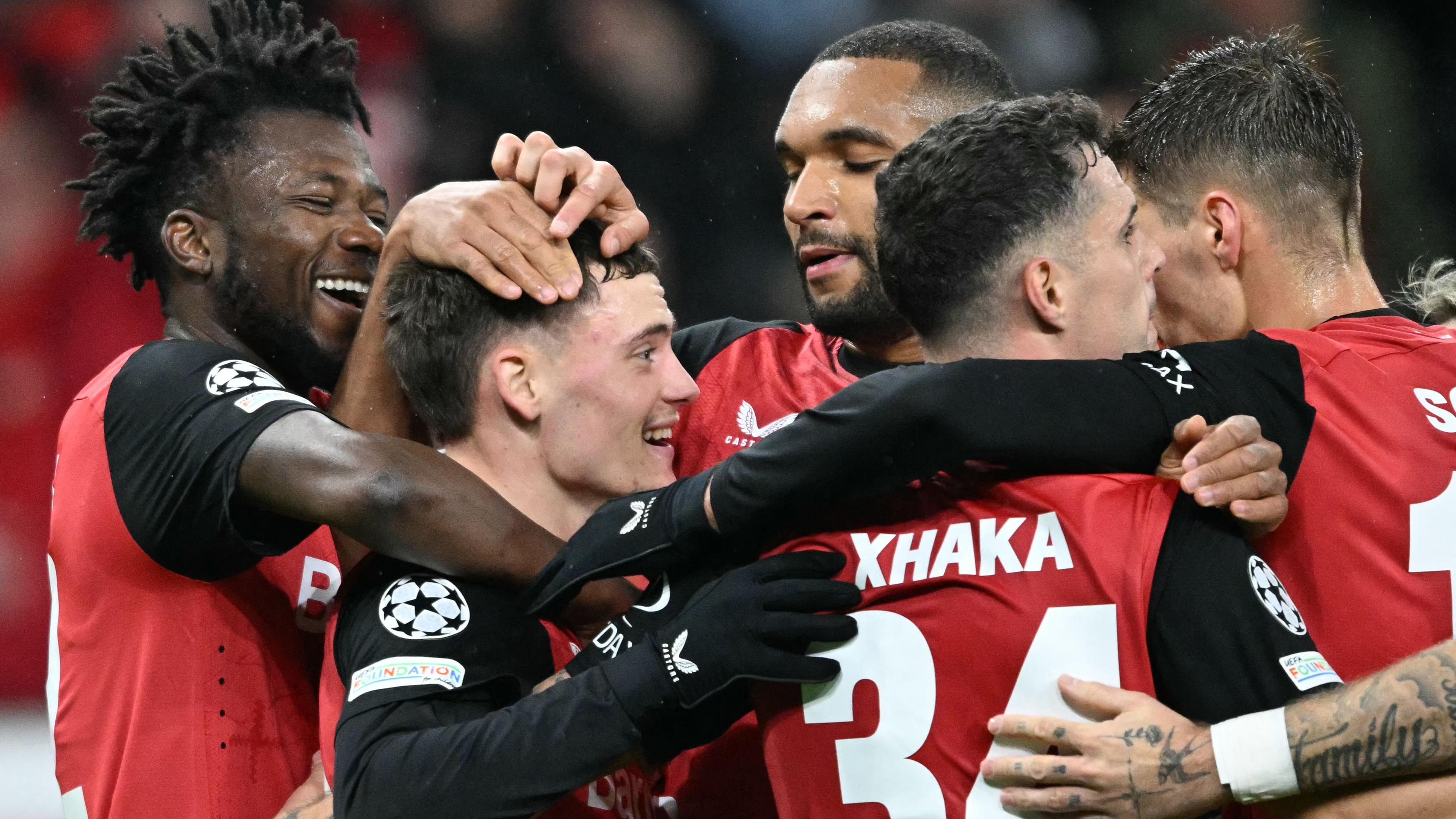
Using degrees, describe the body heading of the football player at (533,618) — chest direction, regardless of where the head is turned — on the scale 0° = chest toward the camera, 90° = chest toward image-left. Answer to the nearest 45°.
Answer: approximately 270°

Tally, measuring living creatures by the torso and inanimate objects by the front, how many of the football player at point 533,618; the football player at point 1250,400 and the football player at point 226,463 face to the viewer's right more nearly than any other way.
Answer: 2

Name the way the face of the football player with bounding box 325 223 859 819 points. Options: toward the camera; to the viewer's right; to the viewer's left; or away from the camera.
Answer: to the viewer's right

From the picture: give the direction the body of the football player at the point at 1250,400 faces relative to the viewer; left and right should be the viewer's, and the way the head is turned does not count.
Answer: facing away from the viewer and to the left of the viewer

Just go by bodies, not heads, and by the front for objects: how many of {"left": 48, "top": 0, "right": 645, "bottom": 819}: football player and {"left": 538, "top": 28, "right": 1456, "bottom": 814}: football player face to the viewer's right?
1

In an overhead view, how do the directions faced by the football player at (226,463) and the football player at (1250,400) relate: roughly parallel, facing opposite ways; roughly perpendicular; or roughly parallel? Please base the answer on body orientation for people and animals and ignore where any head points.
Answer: roughly parallel, facing opposite ways

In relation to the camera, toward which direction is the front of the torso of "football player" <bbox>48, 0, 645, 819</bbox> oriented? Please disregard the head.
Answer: to the viewer's right

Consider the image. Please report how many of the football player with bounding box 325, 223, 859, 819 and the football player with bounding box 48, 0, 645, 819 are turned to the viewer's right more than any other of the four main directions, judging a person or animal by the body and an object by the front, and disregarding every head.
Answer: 2
